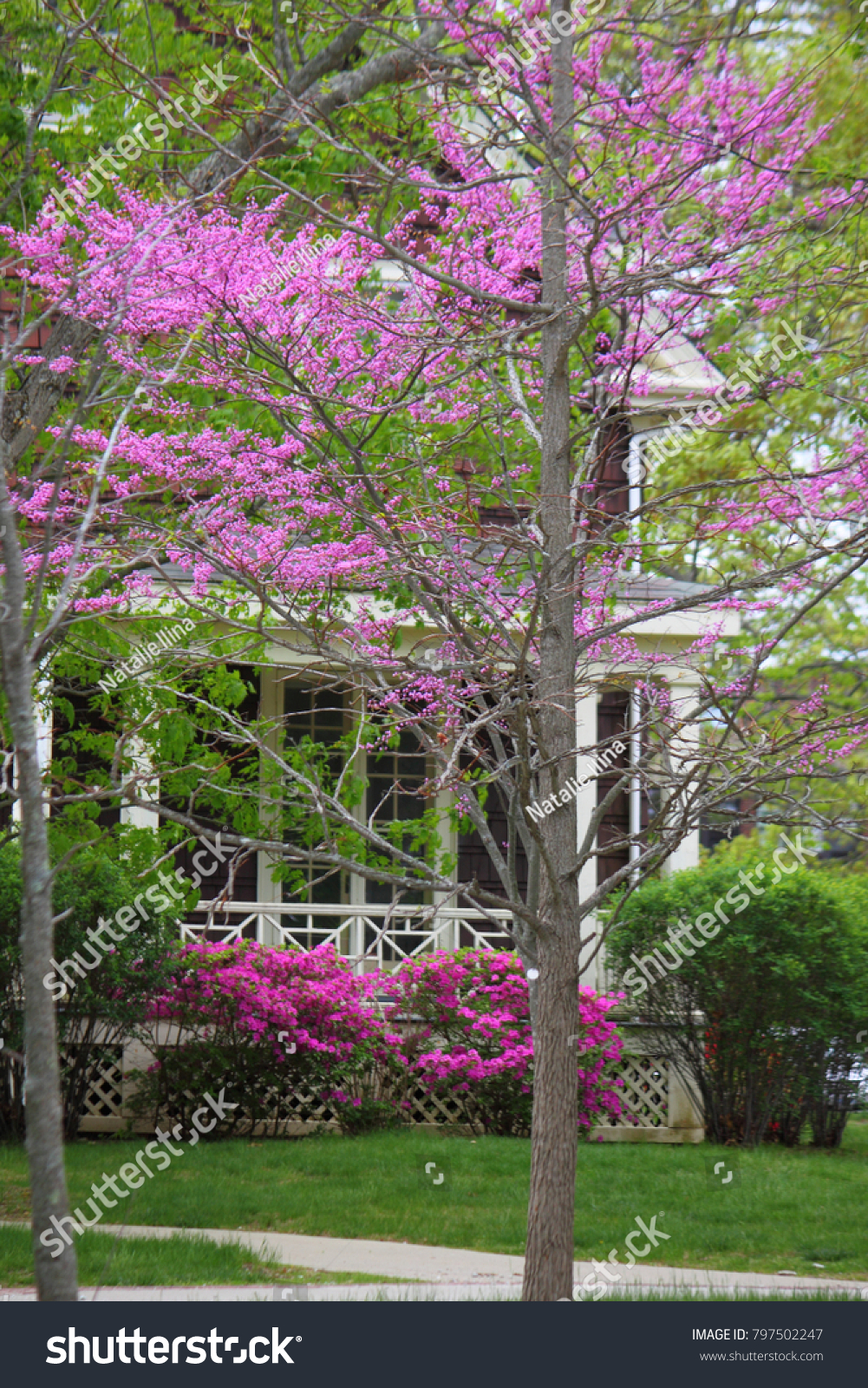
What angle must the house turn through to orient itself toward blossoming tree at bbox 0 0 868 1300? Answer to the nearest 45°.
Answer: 0° — it already faces it

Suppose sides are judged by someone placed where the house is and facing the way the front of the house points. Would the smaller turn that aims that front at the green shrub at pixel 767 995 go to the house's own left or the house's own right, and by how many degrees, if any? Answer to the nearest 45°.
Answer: approximately 45° to the house's own left

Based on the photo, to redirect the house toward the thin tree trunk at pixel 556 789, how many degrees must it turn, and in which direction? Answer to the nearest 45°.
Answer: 0° — it already faces it

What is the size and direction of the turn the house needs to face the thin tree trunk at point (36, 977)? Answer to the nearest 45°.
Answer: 0° — it already faces it

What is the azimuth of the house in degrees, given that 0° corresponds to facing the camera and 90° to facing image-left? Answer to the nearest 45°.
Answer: approximately 0°

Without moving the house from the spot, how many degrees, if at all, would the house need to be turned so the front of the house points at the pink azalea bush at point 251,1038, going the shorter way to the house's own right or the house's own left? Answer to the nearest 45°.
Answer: approximately 45° to the house's own right

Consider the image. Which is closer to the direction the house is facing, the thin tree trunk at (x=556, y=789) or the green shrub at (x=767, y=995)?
the thin tree trunk
